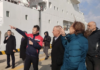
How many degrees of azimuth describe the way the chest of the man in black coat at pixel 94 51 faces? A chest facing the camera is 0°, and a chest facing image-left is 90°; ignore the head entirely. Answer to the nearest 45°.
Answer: approximately 45°

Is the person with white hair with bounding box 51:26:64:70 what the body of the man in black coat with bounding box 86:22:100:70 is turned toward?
yes
